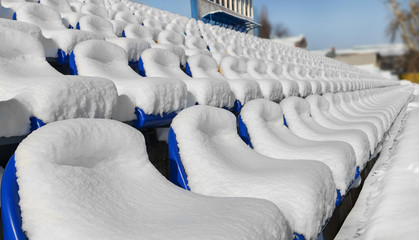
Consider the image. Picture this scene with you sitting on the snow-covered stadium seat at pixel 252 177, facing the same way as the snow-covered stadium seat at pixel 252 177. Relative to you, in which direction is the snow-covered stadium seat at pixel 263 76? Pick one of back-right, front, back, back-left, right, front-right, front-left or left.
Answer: back-left

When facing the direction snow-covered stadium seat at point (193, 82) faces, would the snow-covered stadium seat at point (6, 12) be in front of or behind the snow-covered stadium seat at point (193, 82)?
behind

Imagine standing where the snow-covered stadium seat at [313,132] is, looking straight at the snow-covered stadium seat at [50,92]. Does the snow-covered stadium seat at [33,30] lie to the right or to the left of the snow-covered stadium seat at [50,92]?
right

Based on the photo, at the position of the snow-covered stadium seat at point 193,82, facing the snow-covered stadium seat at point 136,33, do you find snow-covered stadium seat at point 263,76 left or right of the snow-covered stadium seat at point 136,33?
right

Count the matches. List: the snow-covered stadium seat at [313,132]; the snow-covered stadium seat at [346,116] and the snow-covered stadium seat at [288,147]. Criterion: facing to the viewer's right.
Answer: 3

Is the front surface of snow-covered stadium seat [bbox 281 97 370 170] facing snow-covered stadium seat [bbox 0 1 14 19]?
no

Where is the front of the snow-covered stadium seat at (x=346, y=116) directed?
to the viewer's right

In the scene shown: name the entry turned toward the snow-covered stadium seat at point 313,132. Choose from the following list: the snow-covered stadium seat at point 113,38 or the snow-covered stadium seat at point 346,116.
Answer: the snow-covered stadium seat at point 113,38

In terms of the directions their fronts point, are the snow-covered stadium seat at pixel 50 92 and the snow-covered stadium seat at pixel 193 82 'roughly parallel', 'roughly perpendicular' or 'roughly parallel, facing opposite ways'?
roughly parallel

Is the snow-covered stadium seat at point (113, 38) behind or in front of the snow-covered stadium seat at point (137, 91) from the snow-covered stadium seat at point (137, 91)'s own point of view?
behind

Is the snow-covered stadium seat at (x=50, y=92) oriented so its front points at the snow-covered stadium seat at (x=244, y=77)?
no

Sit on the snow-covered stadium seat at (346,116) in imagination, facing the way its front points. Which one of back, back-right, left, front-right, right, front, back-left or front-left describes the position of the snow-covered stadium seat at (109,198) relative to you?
right

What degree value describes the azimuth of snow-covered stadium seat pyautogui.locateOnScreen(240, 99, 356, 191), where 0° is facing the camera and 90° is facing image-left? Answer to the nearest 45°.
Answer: approximately 270°

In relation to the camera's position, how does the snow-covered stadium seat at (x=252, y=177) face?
facing the viewer and to the right of the viewer

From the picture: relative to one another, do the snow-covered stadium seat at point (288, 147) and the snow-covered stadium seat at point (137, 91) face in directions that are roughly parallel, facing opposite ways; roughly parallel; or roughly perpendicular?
roughly parallel

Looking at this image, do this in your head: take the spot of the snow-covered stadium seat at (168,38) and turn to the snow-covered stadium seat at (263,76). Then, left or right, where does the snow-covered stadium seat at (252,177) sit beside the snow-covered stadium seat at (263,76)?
right

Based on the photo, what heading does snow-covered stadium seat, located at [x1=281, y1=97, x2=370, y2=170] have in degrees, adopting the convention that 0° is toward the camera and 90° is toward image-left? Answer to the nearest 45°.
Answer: approximately 270°

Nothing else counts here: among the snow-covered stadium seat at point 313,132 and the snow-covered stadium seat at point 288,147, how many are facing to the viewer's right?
2
